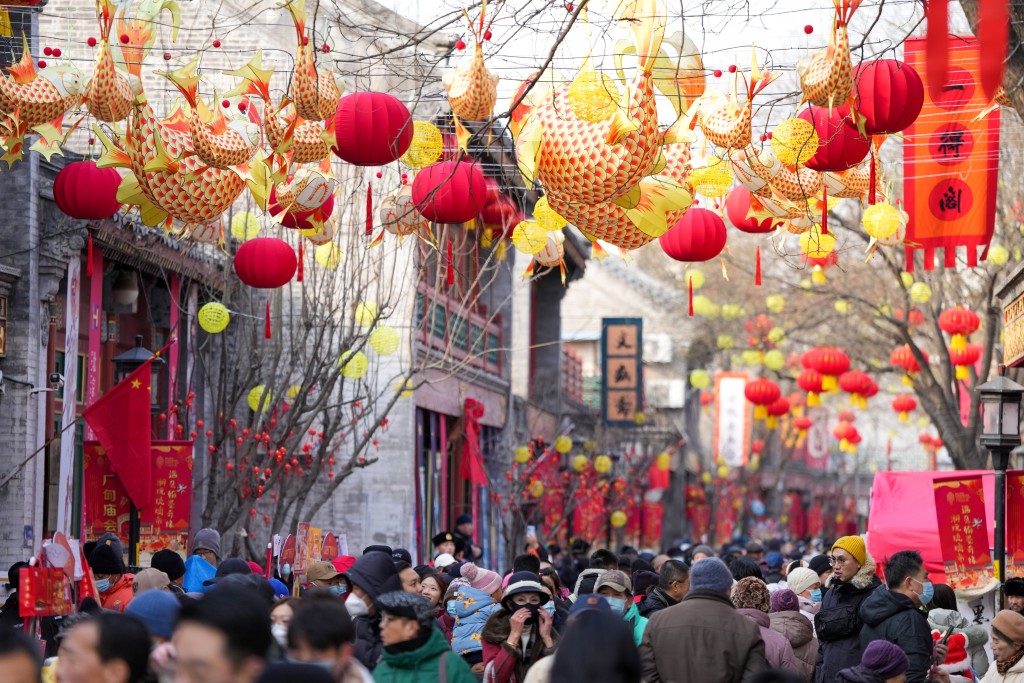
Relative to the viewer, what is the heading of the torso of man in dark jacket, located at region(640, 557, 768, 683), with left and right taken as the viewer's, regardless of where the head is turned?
facing away from the viewer

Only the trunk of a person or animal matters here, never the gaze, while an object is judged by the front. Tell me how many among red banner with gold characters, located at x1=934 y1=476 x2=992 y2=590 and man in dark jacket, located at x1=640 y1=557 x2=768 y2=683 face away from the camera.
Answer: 1

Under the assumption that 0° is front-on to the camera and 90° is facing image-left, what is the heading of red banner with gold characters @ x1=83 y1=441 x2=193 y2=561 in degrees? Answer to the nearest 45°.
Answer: approximately 0°

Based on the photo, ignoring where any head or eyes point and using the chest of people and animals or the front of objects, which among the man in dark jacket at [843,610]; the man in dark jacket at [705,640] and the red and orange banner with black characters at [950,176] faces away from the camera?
the man in dark jacket at [705,640]

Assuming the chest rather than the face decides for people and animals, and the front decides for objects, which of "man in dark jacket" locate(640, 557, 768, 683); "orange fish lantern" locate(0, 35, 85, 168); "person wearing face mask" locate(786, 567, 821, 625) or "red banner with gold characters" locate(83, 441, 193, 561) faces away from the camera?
the man in dark jacket
